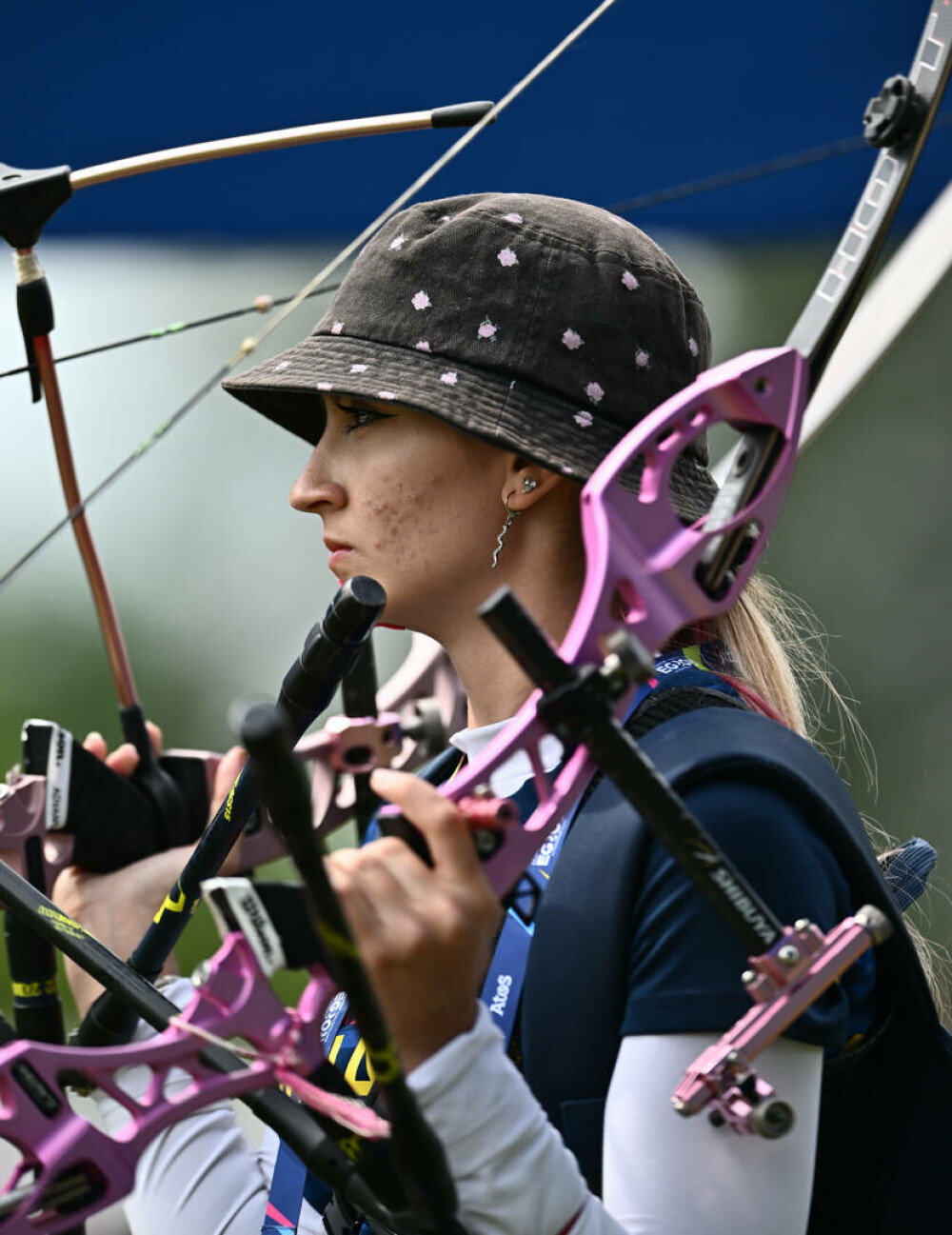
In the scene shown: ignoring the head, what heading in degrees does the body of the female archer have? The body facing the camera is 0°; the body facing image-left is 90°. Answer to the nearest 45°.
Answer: approximately 90°

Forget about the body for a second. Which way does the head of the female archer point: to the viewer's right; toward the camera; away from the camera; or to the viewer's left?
to the viewer's left
